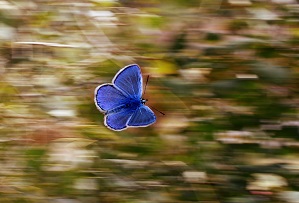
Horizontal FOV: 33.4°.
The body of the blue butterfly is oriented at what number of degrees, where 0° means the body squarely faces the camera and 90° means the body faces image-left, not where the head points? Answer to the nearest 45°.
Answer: approximately 270°
